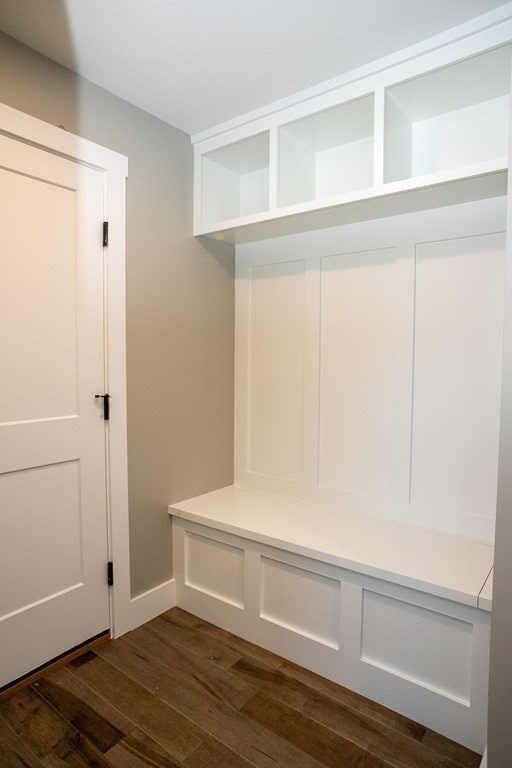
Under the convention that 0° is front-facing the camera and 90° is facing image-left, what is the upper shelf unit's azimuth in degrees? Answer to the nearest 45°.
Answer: approximately 45°

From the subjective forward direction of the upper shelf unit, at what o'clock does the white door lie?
The white door is roughly at 1 o'clock from the upper shelf unit.

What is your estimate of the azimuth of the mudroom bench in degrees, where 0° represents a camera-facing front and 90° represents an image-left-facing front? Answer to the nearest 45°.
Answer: approximately 45°
